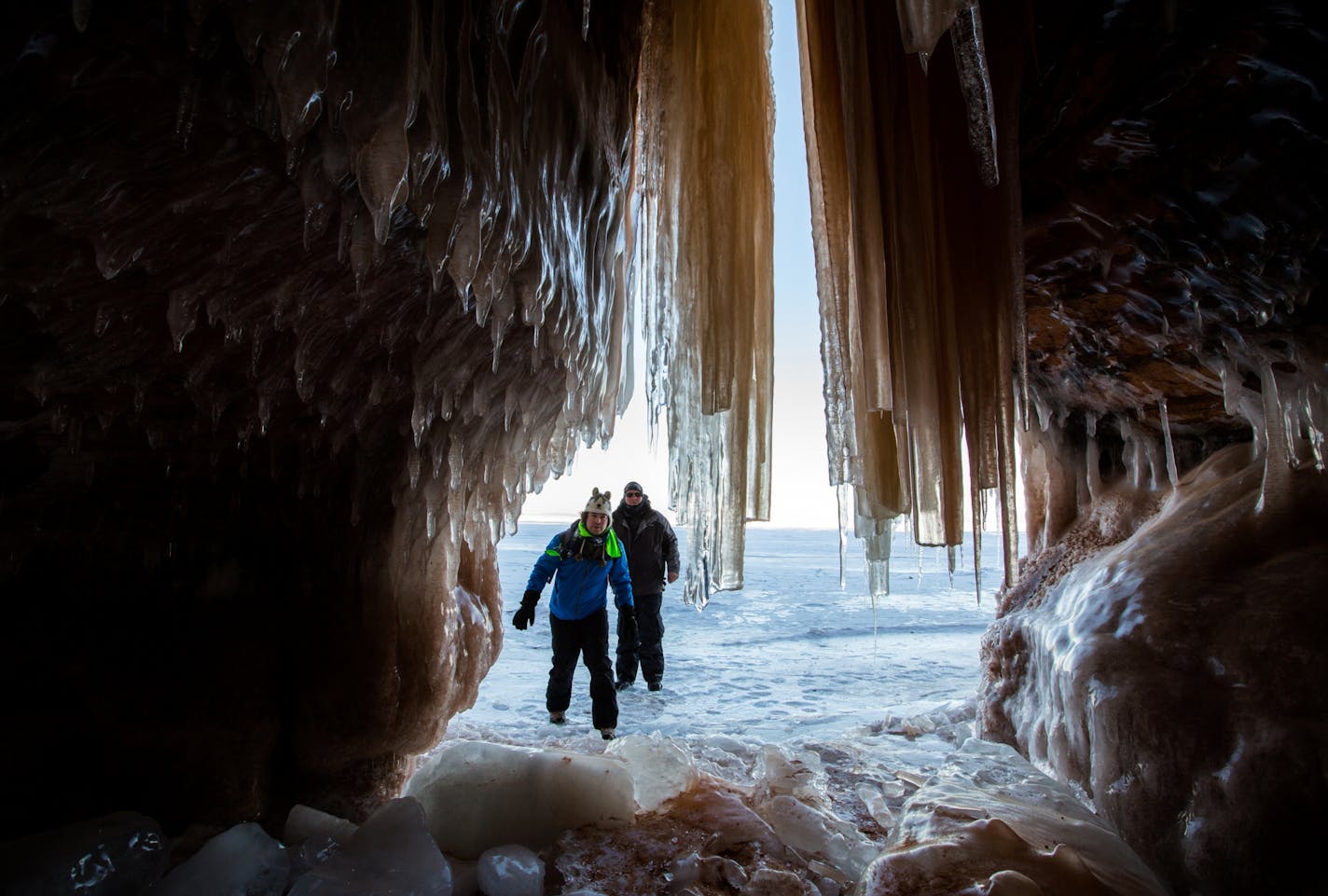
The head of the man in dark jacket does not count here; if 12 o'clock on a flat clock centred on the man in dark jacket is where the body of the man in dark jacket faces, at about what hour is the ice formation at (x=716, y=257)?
The ice formation is roughly at 12 o'clock from the man in dark jacket.

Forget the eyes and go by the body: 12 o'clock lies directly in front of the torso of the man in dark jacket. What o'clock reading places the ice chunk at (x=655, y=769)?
The ice chunk is roughly at 12 o'clock from the man in dark jacket.

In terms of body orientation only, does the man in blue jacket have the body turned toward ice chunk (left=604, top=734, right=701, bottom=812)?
yes

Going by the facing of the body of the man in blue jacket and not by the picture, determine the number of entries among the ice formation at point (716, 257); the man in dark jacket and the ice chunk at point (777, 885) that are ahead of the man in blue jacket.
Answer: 2

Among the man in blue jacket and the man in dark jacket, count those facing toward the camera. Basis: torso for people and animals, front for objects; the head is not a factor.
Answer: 2
